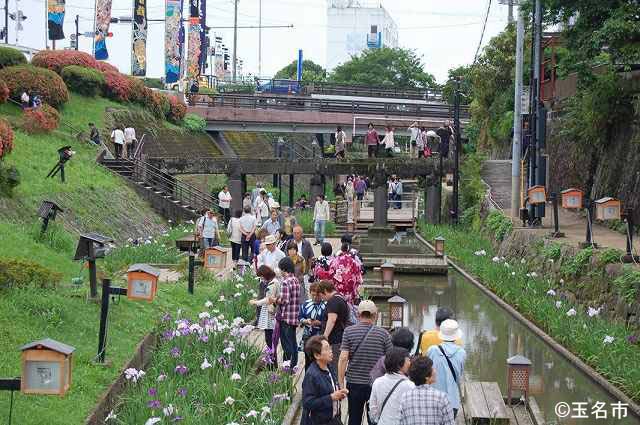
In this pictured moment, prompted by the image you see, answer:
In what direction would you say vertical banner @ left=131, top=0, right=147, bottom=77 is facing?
toward the camera

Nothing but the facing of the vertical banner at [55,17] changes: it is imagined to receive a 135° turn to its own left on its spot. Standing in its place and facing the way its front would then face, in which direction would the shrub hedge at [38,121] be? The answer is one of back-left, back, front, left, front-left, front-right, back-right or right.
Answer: back-right

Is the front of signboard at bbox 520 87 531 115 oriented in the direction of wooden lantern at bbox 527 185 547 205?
yes

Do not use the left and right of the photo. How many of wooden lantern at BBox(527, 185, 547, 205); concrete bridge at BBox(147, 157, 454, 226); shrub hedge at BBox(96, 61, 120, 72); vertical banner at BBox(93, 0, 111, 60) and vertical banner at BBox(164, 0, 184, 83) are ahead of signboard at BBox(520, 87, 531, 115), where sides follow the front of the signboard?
1

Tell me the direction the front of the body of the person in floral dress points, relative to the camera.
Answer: away from the camera

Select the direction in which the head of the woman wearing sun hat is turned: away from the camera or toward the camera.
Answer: away from the camera

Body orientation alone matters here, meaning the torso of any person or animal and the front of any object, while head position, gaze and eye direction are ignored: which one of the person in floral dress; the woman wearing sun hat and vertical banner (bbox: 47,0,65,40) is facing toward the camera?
the vertical banner

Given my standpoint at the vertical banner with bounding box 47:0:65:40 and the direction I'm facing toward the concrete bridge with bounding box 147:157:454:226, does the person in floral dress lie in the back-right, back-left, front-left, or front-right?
front-right

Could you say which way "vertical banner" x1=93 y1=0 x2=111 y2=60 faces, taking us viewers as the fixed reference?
facing the viewer

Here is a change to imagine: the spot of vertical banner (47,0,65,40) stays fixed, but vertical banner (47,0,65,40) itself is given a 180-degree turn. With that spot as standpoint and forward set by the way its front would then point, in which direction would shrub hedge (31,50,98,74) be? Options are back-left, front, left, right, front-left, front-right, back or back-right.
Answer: back

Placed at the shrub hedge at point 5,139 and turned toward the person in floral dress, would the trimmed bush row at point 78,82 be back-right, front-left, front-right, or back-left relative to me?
back-left

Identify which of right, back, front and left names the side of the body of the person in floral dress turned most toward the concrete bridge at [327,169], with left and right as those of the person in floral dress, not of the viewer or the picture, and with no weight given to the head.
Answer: front

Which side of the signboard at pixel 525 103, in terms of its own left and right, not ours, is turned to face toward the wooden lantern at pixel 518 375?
front

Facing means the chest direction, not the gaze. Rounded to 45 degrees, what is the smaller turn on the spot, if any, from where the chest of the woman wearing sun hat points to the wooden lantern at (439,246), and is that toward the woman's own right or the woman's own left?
0° — they already face it

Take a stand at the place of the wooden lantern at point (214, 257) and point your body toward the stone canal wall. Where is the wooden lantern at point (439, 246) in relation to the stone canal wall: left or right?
left

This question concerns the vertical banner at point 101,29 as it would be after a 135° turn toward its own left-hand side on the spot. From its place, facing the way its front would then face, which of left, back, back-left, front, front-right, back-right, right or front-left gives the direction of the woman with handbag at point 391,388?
back-right

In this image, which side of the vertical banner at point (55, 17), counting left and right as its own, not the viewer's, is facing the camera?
front
